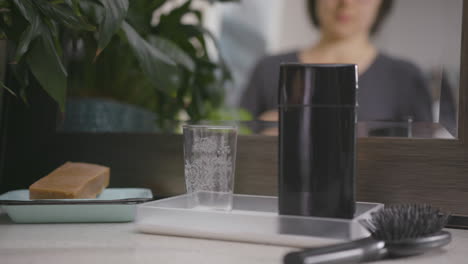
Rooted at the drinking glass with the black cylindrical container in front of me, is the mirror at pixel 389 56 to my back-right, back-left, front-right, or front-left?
front-left

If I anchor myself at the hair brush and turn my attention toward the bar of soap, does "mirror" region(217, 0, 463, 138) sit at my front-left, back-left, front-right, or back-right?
front-right

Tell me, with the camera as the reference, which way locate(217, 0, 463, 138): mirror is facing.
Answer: facing the viewer
